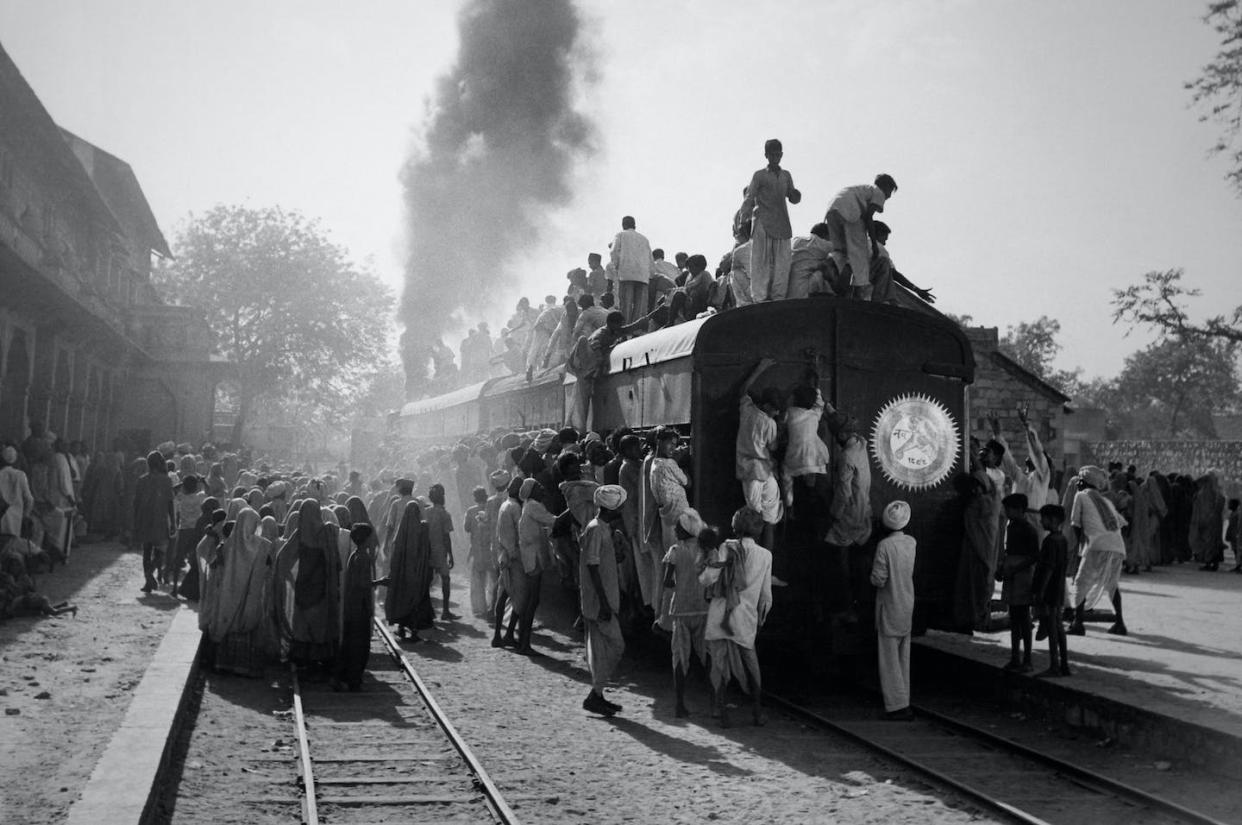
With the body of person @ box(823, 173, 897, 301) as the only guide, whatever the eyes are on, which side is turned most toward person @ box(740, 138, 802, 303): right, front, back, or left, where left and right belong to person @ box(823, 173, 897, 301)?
back

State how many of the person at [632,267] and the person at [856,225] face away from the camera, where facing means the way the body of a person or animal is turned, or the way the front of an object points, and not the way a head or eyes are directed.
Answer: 1

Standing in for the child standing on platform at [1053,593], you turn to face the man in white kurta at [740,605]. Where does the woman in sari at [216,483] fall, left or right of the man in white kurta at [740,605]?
right

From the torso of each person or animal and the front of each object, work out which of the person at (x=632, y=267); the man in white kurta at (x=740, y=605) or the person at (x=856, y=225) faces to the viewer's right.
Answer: the person at (x=856, y=225)

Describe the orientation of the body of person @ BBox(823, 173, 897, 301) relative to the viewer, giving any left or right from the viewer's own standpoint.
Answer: facing to the right of the viewer

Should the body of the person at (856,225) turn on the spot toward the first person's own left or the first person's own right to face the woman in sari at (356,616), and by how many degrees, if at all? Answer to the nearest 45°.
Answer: approximately 180°

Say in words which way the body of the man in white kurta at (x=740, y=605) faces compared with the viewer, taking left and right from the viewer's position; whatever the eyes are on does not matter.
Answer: facing away from the viewer and to the left of the viewer

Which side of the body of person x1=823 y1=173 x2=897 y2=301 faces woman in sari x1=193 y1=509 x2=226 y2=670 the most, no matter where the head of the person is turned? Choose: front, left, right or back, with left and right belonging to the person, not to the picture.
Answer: back

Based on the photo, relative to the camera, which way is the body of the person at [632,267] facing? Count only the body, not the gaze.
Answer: away from the camera

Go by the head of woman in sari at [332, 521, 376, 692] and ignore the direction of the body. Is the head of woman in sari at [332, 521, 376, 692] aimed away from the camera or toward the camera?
away from the camera

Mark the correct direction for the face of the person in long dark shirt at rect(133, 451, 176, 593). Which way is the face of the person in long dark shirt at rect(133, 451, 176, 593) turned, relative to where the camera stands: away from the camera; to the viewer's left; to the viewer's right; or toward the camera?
away from the camera
